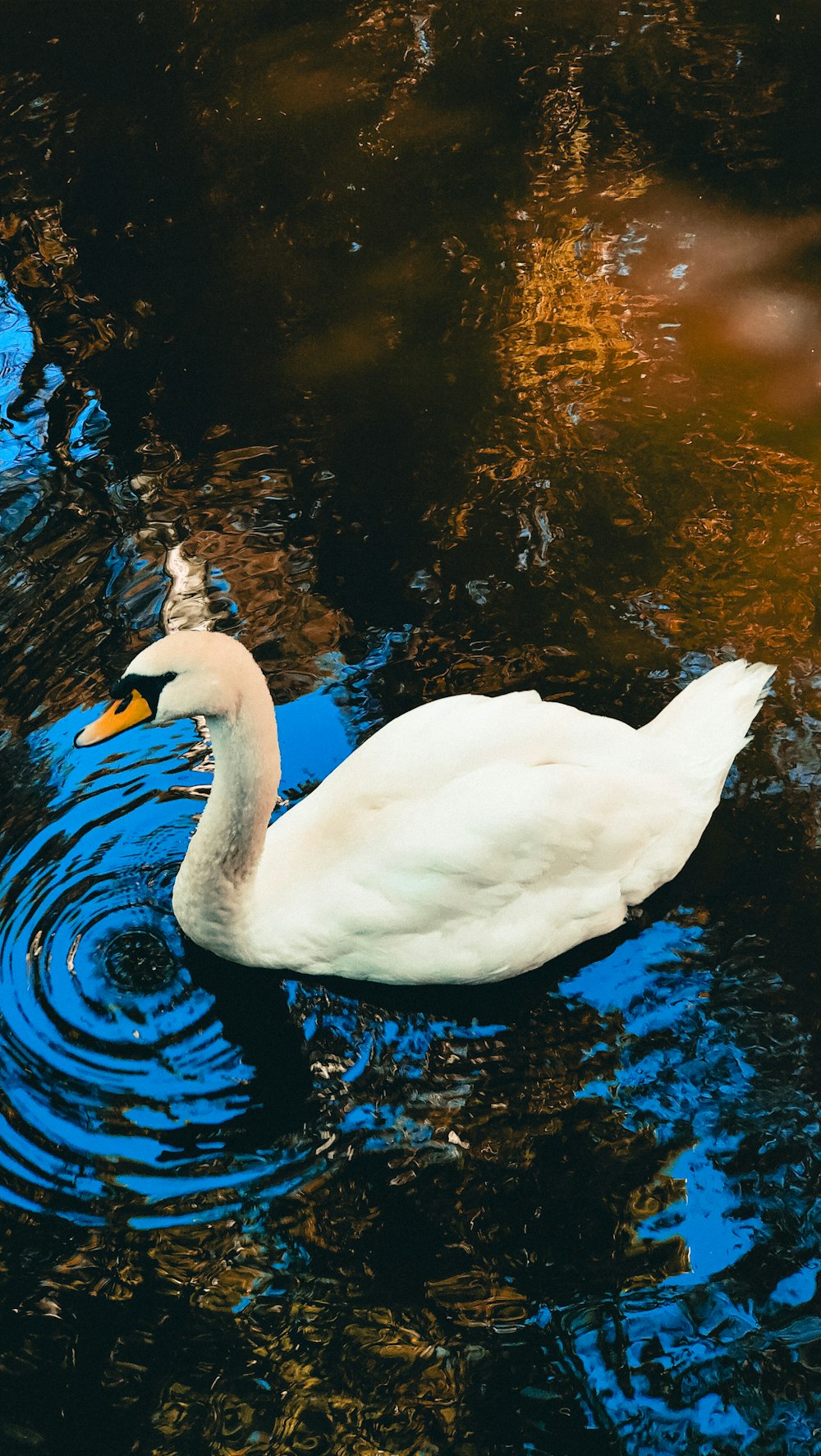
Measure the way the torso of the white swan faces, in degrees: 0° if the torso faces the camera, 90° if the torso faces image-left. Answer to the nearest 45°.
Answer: approximately 90°
